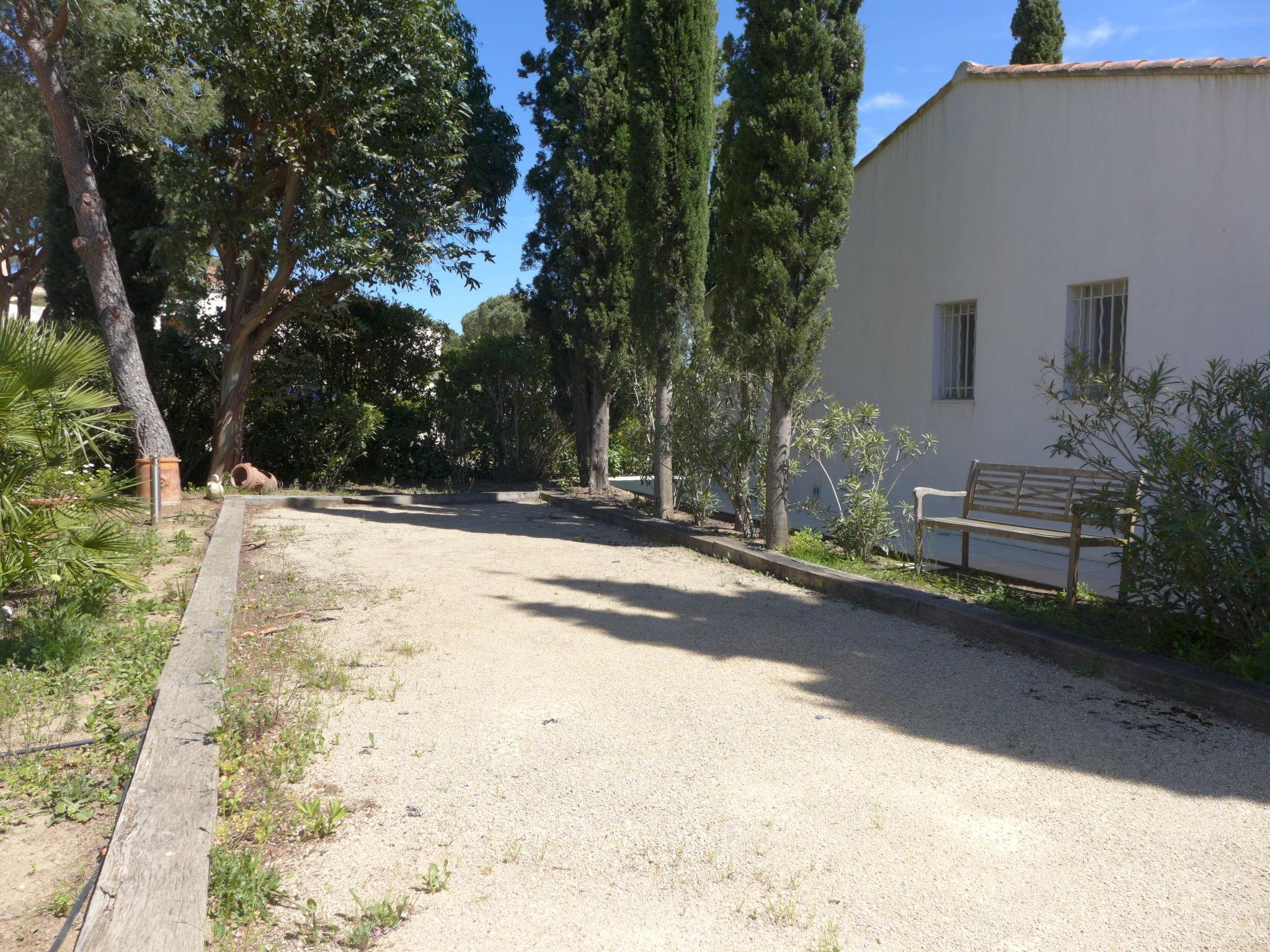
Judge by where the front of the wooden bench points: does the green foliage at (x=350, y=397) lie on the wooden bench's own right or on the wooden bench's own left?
on the wooden bench's own right

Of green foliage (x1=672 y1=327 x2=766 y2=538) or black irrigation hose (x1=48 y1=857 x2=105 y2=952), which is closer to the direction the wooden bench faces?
the black irrigation hose

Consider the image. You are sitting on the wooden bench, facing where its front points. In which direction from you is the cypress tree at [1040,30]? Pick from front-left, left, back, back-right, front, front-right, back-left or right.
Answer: back-right

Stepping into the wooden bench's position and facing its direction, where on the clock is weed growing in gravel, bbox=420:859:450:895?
The weed growing in gravel is roughly at 11 o'clock from the wooden bench.

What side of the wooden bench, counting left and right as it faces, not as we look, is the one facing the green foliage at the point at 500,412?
right

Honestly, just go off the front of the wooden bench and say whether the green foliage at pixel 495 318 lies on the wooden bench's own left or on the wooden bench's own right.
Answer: on the wooden bench's own right

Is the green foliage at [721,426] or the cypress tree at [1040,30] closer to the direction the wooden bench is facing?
the green foliage

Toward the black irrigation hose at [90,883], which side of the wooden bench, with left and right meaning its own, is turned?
front

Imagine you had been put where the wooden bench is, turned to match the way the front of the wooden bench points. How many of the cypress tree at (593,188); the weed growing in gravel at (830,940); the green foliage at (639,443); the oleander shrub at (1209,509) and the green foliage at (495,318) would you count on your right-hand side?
3

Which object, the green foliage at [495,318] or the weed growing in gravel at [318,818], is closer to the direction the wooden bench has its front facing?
the weed growing in gravel

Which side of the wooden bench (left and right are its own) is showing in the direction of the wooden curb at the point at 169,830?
front

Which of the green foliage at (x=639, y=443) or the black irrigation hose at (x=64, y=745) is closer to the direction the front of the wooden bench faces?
the black irrigation hose

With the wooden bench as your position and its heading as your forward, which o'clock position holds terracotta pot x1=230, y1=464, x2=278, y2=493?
The terracotta pot is roughly at 2 o'clock from the wooden bench.

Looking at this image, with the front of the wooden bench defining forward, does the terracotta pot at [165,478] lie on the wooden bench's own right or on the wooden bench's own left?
on the wooden bench's own right

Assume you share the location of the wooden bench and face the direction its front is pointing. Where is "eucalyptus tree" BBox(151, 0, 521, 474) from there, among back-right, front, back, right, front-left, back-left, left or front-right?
front-right

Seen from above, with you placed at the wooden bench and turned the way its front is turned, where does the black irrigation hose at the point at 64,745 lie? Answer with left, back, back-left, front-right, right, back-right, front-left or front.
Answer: front

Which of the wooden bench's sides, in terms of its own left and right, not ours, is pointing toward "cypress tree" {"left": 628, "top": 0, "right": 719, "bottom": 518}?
right

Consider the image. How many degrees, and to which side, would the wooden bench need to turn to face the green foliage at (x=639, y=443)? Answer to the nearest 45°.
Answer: approximately 90° to its right

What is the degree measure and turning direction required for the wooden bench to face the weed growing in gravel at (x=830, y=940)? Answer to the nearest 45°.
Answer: approximately 45° to its left
